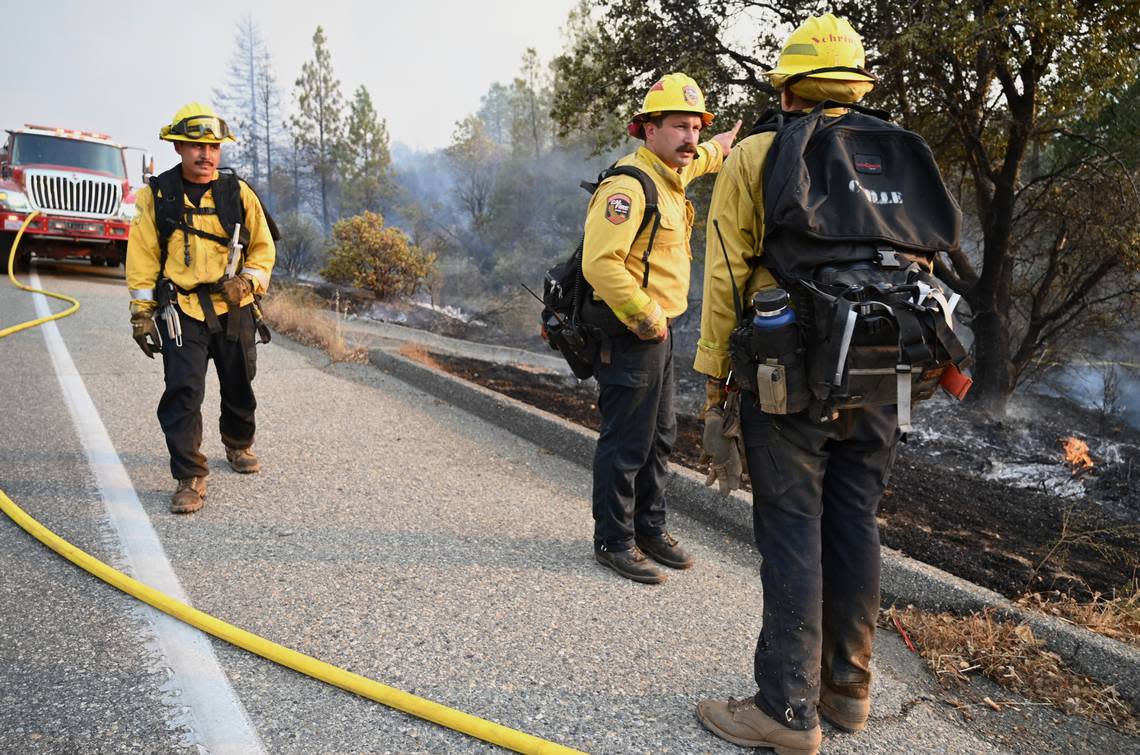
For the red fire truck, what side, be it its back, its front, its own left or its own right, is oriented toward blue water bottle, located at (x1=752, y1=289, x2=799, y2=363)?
front

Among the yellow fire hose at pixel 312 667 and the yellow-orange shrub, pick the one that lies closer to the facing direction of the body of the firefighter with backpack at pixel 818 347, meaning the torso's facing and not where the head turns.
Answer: the yellow-orange shrub

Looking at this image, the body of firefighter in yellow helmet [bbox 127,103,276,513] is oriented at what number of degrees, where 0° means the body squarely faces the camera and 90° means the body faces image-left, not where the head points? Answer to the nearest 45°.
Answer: approximately 0°

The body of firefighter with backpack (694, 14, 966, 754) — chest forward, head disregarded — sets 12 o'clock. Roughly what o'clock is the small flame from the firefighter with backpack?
The small flame is roughly at 2 o'clock from the firefighter with backpack.

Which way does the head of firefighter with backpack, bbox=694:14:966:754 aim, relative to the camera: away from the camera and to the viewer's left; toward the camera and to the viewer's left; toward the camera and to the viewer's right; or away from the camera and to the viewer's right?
away from the camera and to the viewer's left

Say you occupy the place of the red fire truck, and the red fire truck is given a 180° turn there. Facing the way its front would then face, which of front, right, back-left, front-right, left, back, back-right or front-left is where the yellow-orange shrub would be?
right

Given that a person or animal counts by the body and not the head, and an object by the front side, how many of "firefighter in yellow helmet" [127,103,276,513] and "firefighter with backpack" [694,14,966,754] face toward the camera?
1

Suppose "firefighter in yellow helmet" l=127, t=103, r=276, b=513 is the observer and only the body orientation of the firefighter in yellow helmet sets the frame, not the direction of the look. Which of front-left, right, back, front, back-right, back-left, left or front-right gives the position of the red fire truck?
back

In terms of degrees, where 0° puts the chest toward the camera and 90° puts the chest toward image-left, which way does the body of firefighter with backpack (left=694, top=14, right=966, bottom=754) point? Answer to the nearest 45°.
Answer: approximately 135°

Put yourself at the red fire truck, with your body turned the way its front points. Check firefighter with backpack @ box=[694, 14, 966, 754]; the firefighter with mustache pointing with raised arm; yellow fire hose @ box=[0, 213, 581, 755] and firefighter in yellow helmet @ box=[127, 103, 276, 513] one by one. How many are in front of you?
4

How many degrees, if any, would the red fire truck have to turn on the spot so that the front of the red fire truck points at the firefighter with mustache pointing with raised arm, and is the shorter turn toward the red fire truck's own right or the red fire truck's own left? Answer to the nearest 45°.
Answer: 0° — it already faces them

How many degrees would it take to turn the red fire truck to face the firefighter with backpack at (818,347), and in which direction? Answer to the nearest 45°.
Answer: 0° — it already faces them
